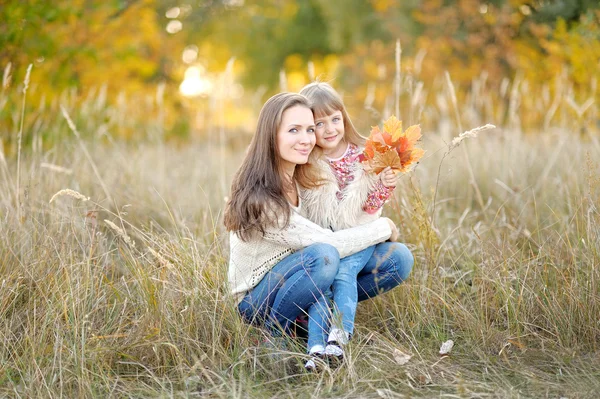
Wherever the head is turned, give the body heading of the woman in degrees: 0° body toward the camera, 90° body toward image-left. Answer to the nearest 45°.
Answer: approximately 270°

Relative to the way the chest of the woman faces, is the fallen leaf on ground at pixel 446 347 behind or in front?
in front

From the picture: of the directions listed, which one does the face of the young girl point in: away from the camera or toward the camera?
toward the camera

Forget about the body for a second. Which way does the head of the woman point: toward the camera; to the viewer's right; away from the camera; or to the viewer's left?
toward the camera
